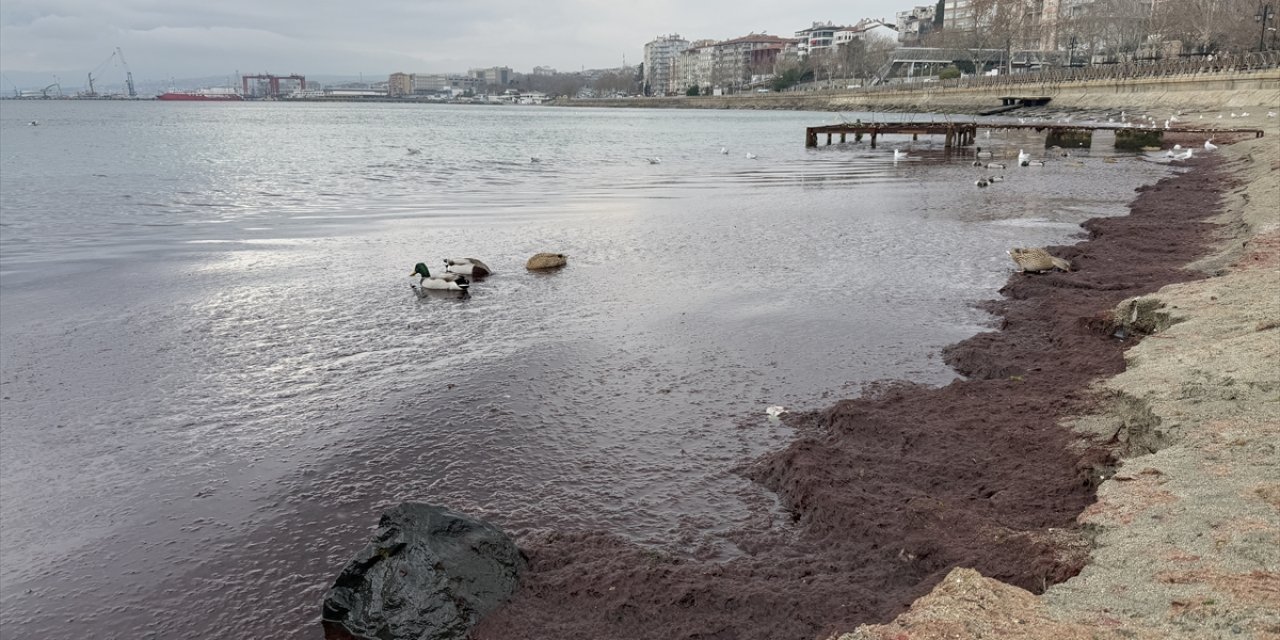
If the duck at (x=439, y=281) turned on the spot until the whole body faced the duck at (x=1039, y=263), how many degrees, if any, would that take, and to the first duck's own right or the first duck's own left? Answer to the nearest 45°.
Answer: approximately 180°

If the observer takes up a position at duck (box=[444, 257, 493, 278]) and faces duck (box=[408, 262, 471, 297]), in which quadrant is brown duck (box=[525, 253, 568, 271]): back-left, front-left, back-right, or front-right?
back-left

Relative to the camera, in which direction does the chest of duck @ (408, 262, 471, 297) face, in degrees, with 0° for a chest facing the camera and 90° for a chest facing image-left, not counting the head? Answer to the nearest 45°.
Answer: approximately 90°
